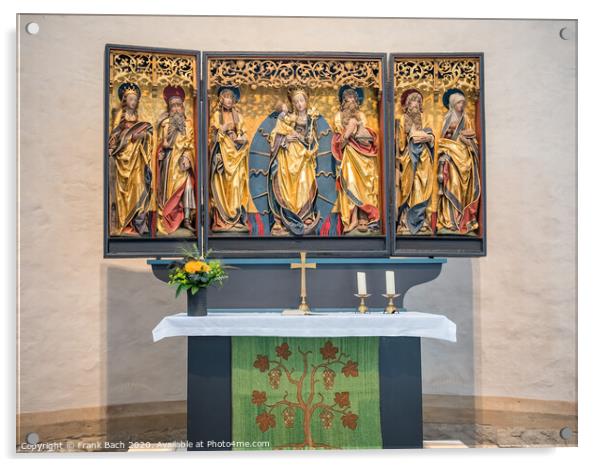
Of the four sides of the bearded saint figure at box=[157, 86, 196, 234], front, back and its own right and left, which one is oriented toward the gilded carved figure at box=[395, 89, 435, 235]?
left

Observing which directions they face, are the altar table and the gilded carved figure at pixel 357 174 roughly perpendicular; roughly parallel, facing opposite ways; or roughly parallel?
roughly parallel

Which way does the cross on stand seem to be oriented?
toward the camera

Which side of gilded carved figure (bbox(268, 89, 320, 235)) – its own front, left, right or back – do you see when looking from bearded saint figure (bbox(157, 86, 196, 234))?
right

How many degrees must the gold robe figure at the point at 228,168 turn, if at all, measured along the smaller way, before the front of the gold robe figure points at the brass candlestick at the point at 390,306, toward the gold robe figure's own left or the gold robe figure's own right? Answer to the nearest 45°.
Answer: approximately 90° to the gold robe figure's own left

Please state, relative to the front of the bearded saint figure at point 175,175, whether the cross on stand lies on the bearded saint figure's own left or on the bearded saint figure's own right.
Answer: on the bearded saint figure's own left

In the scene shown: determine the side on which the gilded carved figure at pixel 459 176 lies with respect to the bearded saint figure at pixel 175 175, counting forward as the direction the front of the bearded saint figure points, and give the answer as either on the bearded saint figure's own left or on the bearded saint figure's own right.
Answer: on the bearded saint figure's own left

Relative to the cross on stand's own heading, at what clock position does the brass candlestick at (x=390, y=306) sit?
The brass candlestick is roughly at 9 o'clock from the cross on stand.

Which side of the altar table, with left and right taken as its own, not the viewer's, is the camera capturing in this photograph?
front

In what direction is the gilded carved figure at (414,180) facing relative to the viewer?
toward the camera
